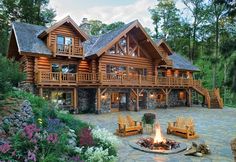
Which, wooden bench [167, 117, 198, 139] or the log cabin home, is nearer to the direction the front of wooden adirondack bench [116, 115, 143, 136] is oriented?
the wooden bench

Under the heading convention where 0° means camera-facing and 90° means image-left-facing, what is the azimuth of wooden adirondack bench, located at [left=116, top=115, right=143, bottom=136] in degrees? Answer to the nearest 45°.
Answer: approximately 315°

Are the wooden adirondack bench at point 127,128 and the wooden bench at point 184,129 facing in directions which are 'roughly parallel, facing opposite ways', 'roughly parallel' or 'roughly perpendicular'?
roughly perpendicular

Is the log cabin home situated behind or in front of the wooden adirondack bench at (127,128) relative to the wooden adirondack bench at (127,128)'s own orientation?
behind

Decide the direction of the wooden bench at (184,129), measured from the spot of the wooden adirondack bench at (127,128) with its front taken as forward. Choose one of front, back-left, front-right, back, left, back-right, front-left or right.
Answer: front-left

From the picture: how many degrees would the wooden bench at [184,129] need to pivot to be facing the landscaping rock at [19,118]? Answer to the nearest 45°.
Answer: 0° — it already faces it

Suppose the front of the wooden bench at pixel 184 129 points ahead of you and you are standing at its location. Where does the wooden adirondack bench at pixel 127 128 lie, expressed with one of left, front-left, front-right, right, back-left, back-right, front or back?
front-right

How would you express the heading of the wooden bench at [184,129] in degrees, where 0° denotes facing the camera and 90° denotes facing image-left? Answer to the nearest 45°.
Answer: approximately 45°

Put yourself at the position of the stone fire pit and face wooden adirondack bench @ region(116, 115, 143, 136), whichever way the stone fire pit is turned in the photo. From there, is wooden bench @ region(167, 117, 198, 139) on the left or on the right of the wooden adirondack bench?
right
